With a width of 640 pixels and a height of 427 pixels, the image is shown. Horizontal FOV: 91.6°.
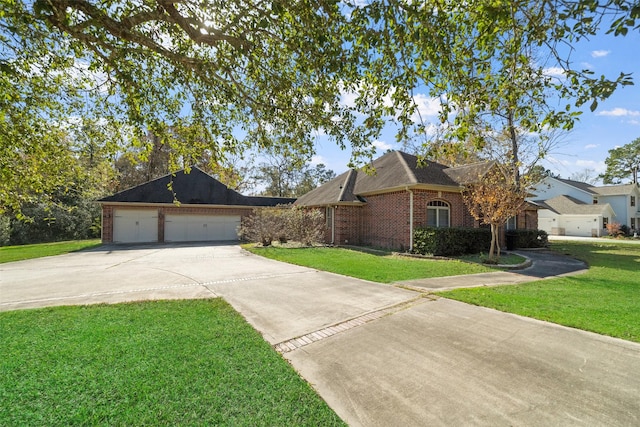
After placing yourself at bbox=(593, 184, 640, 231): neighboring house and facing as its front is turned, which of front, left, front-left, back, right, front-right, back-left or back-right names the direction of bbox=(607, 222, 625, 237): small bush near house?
front-right

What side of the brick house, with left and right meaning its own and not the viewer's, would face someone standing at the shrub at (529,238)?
left

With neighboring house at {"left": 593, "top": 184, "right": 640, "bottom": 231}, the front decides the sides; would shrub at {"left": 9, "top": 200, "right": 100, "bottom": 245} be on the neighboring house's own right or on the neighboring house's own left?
on the neighboring house's own right

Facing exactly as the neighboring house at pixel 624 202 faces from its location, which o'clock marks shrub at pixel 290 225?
The shrub is roughly at 2 o'clock from the neighboring house.

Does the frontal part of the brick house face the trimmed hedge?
yes

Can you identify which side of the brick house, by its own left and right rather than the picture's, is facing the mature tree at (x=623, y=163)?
left

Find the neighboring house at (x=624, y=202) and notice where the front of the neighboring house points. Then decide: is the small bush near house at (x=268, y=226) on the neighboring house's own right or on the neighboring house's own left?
on the neighboring house's own right

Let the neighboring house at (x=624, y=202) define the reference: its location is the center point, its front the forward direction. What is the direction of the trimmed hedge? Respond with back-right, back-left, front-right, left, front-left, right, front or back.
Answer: front-right

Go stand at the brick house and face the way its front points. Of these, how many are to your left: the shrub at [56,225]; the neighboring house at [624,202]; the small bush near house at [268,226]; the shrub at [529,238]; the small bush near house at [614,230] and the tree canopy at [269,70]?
3

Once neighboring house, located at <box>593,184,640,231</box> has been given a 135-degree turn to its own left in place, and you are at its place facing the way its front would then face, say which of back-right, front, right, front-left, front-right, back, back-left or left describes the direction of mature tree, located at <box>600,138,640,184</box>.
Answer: front

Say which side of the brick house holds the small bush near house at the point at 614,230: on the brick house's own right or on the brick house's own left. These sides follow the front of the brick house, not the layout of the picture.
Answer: on the brick house's own left
